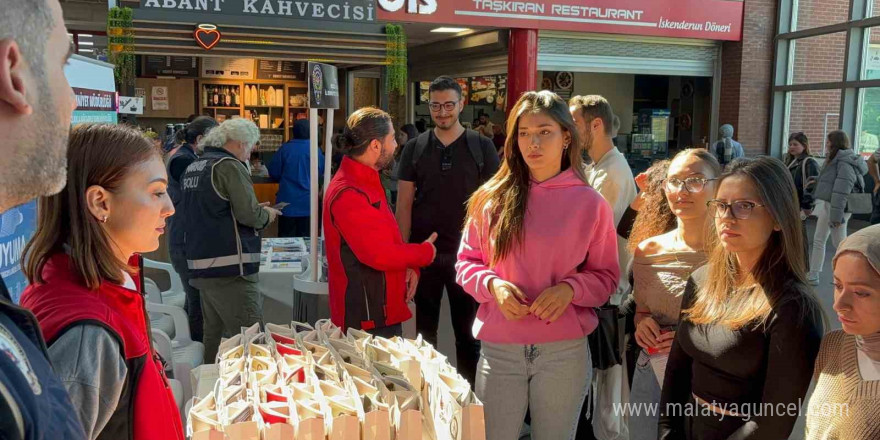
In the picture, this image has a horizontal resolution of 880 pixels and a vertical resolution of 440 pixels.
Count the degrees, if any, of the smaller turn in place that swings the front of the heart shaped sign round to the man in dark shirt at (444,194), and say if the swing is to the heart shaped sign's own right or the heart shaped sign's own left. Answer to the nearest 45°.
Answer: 0° — it already faces them

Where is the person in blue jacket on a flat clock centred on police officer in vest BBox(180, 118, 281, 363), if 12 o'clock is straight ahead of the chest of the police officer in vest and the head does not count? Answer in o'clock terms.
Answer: The person in blue jacket is roughly at 11 o'clock from the police officer in vest.

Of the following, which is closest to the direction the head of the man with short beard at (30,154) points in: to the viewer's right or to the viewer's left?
to the viewer's right

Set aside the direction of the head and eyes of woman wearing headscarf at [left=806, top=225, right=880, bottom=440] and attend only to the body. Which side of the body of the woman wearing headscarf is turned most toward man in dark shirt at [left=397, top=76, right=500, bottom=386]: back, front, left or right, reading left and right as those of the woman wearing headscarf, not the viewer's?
right

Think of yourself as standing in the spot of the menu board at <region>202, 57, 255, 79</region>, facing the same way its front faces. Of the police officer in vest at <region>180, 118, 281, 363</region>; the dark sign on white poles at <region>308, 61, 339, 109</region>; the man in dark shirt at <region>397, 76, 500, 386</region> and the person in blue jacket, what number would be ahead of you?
4

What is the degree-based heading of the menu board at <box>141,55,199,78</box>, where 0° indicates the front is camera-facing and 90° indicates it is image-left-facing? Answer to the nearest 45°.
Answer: approximately 0°

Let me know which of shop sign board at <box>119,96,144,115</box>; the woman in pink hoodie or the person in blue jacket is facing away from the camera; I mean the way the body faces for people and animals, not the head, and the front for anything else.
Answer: the person in blue jacket

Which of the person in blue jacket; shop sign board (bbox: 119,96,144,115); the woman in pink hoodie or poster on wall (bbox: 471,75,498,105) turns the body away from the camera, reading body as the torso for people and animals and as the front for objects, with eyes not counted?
the person in blue jacket

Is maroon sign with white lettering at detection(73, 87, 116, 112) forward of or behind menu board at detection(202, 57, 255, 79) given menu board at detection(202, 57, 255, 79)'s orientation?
forward

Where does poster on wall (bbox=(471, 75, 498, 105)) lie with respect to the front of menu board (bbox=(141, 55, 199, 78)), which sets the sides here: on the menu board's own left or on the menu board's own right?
on the menu board's own left

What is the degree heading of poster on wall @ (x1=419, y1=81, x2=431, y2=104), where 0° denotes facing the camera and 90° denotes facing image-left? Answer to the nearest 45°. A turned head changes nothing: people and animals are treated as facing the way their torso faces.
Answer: approximately 0°

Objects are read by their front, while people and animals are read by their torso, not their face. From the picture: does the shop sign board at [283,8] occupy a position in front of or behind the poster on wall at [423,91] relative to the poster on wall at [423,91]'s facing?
in front

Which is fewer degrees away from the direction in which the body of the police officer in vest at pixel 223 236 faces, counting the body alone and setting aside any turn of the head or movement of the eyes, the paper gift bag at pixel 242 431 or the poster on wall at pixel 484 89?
the poster on wall
